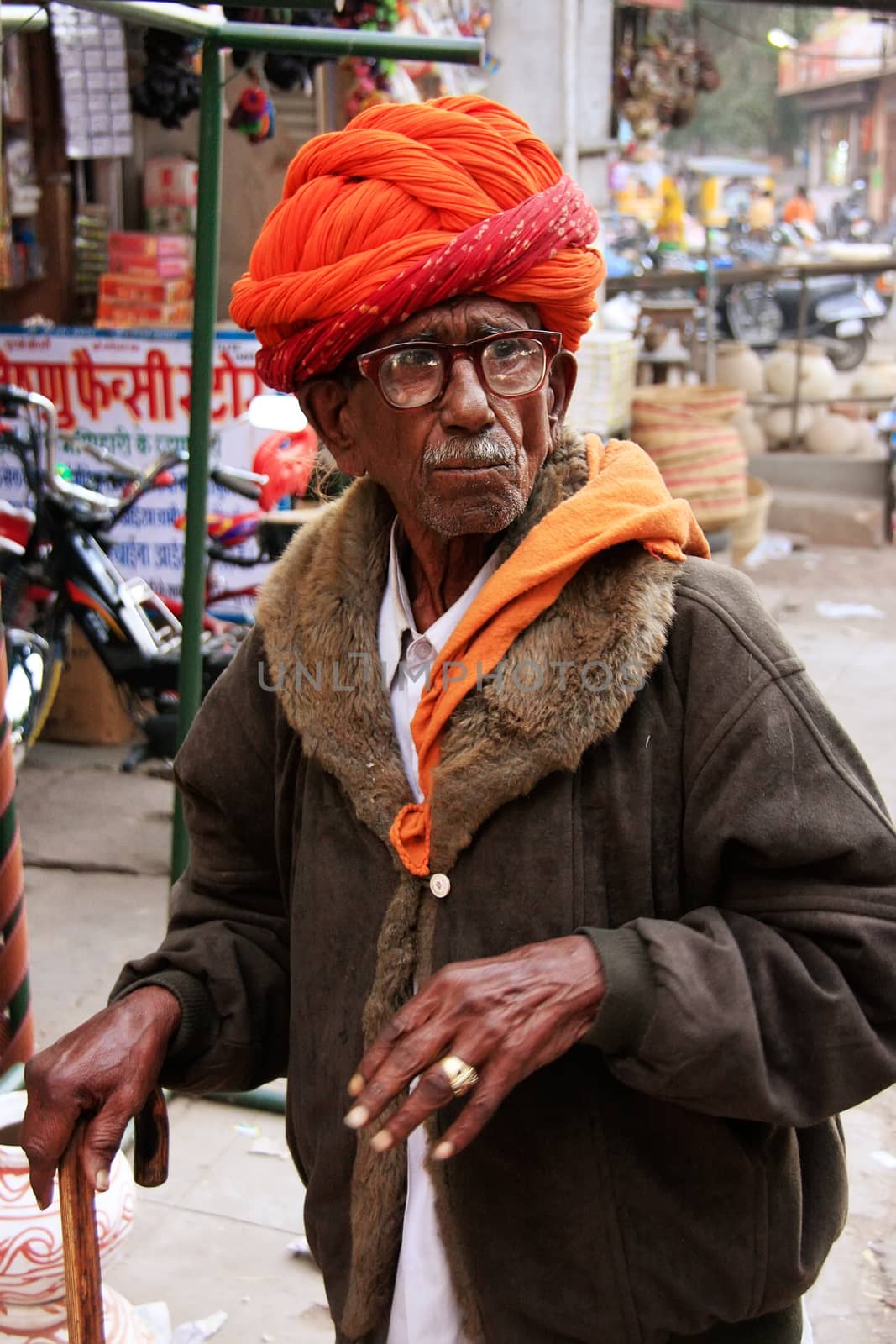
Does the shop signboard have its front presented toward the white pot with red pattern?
yes

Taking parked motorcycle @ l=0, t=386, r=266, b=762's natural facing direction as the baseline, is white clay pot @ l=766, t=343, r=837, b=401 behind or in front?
behind

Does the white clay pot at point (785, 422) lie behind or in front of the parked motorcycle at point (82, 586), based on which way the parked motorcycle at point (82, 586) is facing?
behind

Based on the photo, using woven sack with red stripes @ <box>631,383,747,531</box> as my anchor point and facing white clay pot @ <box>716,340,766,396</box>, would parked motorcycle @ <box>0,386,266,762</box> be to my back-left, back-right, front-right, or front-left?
back-left

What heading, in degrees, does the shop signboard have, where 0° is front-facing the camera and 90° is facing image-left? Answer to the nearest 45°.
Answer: approximately 0°

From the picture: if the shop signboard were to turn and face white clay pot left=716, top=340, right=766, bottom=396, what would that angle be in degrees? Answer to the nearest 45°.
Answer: approximately 135° to its left

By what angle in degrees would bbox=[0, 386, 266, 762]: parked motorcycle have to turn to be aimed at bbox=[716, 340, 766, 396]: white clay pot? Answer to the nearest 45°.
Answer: approximately 180°
